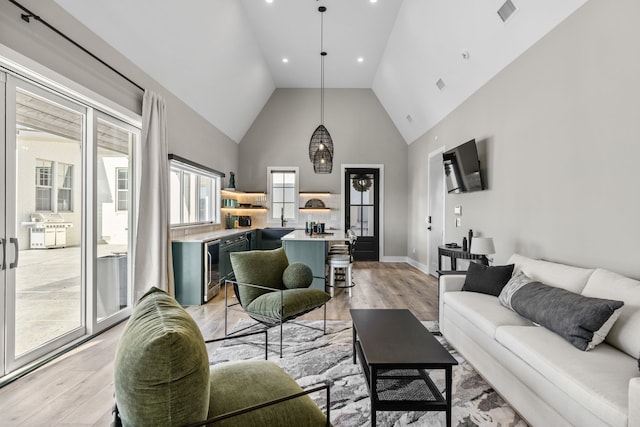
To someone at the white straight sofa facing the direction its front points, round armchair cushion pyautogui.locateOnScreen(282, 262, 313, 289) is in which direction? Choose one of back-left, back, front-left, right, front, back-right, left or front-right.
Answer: front-right

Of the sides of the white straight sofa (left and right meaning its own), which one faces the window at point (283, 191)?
right

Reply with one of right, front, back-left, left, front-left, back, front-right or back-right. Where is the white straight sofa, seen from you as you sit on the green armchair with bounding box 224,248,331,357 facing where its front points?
front

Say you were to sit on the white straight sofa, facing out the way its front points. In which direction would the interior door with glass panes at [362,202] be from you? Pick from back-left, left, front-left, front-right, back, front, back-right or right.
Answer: right

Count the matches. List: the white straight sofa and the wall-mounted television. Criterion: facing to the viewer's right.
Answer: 0

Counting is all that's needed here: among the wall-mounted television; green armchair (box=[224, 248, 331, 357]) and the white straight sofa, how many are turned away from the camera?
0

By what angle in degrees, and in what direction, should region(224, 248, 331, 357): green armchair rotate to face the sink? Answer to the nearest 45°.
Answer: approximately 135° to its left

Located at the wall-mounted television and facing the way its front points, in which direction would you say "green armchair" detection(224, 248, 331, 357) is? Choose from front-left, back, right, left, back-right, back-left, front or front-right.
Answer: front

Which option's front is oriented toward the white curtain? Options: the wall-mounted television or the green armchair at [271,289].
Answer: the wall-mounted television

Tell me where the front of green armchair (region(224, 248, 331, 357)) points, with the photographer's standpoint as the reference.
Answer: facing the viewer and to the right of the viewer

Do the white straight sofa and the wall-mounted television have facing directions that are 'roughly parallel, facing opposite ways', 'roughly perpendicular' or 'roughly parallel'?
roughly parallel

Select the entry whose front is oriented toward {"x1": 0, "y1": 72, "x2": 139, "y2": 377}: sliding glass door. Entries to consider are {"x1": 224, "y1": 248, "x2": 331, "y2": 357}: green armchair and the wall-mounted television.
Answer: the wall-mounted television

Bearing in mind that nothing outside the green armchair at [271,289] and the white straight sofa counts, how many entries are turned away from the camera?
0

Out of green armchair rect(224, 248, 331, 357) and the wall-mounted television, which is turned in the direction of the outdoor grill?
the wall-mounted television

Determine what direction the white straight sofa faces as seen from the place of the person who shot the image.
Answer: facing the viewer and to the left of the viewer

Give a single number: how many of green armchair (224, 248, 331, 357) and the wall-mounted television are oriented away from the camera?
0
